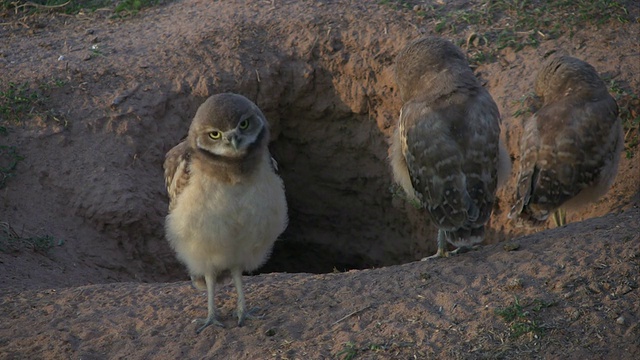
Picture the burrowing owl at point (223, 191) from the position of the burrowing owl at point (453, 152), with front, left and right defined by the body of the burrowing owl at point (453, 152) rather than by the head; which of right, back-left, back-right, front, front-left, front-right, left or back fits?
back-left

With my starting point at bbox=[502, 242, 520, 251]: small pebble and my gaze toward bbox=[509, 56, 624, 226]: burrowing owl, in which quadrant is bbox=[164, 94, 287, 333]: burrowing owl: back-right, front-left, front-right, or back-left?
back-left

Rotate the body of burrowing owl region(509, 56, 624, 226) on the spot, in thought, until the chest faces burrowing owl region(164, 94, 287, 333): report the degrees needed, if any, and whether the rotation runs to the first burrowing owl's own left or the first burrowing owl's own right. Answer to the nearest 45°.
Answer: approximately 180°

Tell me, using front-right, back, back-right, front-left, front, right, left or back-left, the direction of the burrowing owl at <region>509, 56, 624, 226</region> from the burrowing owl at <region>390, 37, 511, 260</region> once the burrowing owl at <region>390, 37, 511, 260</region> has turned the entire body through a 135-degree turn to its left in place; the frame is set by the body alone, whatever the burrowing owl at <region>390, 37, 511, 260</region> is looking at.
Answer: back

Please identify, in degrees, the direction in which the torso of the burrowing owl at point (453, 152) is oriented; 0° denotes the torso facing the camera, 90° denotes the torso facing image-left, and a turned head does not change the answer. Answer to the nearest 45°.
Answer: approximately 180°

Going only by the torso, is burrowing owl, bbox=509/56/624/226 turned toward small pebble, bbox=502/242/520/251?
no

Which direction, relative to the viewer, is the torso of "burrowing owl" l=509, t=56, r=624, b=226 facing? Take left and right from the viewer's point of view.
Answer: facing away from the viewer and to the right of the viewer
